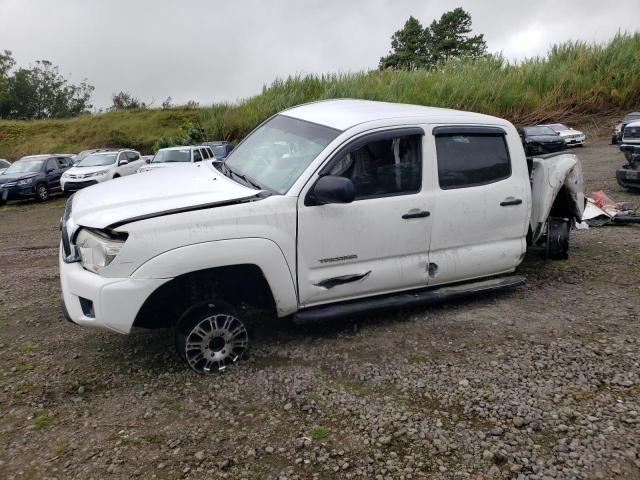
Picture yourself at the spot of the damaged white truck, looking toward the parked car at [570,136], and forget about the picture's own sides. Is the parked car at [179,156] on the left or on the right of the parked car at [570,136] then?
left

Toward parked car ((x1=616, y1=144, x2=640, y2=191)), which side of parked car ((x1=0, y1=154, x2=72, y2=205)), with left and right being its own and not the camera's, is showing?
left

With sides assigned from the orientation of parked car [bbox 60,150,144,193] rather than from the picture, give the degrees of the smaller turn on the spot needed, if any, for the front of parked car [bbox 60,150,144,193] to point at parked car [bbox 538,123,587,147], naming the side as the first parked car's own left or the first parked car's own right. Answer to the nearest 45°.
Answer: approximately 135° to the first parked car's own left

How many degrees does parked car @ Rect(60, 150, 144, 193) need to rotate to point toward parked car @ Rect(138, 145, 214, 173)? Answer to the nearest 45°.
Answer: approximately 90° to its left

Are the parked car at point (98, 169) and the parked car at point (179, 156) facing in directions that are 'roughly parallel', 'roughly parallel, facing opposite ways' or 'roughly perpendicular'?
roughly parallel

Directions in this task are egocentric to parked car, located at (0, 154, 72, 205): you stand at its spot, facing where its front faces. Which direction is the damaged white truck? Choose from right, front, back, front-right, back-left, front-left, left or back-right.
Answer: front-left

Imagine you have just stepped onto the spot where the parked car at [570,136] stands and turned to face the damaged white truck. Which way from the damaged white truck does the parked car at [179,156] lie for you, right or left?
right

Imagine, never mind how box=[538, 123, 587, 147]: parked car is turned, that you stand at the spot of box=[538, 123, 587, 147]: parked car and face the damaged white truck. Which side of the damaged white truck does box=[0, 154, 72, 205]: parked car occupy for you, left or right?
right

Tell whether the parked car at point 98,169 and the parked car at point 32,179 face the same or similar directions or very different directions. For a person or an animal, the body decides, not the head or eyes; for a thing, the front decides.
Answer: same or similar directions

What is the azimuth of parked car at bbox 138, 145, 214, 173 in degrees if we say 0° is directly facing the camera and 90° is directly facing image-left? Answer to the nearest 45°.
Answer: approximately 45°

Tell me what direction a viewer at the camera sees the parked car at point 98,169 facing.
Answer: facing the viewer and to the left of the viewer

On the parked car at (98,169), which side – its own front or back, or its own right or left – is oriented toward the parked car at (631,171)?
left

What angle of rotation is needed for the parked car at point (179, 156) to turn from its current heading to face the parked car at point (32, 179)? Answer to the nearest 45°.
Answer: approximately 45° to its right

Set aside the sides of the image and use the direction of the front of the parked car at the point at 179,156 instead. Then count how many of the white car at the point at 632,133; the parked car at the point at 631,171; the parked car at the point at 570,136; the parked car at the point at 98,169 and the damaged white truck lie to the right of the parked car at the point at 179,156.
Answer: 1

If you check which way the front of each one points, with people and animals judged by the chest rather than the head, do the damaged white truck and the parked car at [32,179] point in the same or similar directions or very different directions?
same or similar directions

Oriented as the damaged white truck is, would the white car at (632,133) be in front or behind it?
behind

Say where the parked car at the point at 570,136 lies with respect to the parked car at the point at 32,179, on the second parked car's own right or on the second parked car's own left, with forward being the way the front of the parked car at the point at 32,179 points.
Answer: on the second parked car's own left

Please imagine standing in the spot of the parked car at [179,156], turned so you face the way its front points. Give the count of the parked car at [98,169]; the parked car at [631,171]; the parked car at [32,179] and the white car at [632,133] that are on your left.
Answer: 2
